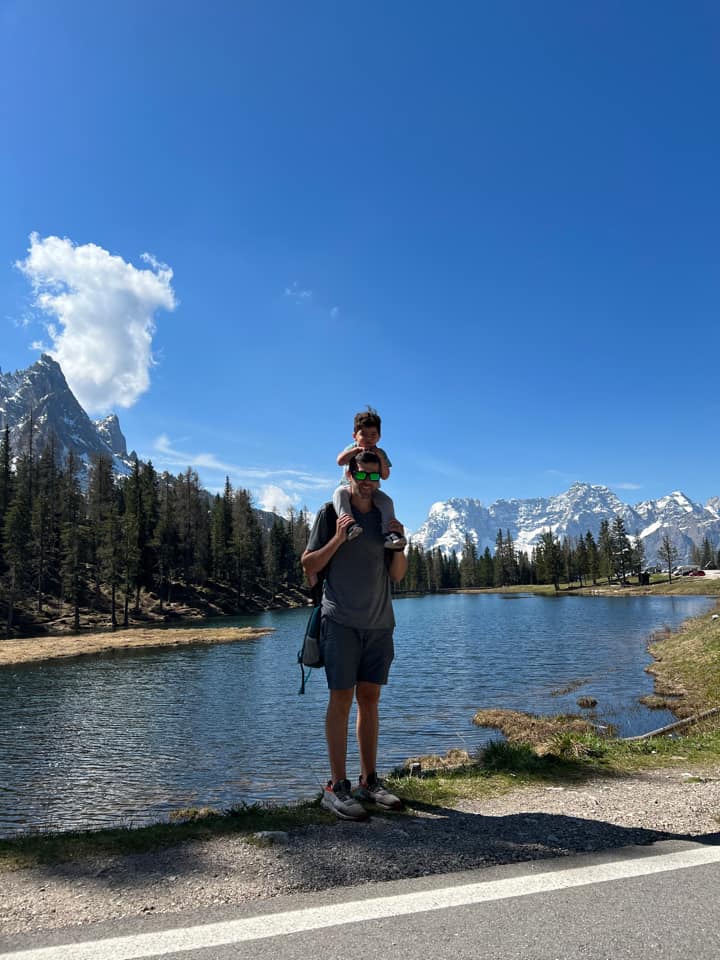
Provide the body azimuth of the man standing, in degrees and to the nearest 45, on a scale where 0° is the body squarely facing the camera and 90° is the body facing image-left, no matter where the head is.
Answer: approximately 315°

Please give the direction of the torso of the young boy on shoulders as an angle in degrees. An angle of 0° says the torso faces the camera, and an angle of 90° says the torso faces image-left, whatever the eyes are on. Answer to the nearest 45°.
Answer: approximately 0°
